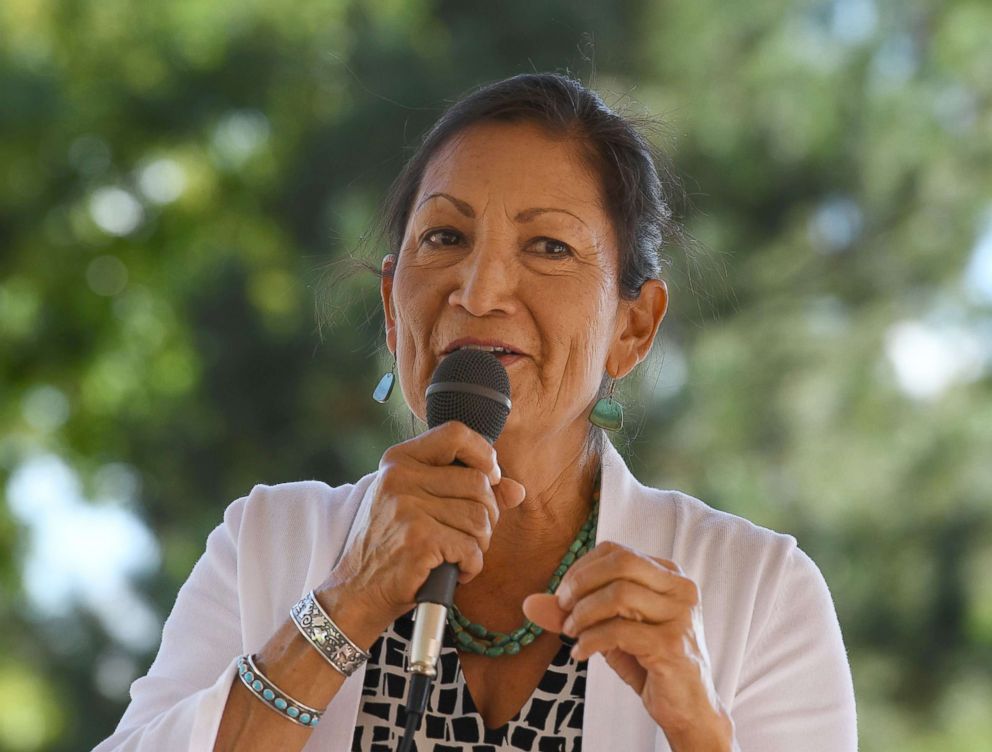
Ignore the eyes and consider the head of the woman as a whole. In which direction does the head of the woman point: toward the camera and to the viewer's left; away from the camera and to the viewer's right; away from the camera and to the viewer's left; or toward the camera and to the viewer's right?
toward the camera and to the viewer's left

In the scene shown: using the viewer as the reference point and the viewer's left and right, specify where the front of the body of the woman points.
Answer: facing the viewer
